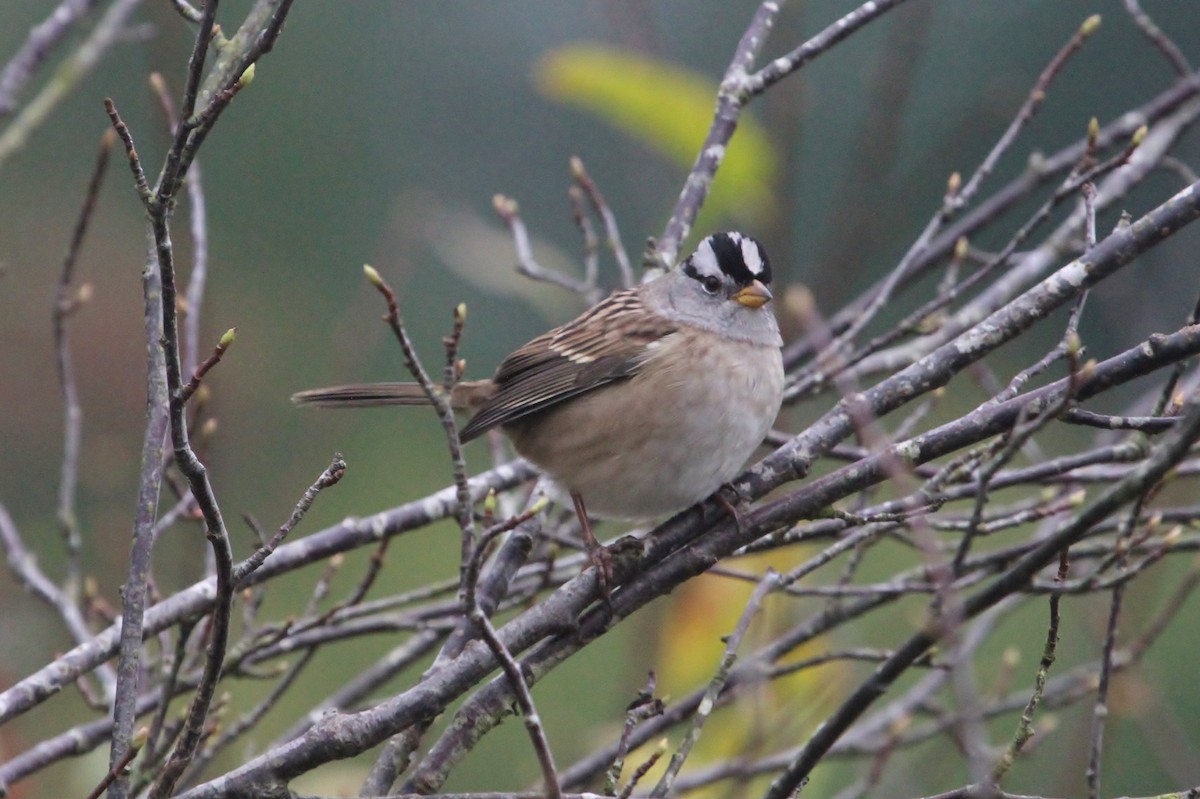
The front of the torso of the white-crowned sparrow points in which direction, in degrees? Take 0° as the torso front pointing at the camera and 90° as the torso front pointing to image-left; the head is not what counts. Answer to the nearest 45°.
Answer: approximately 315°
